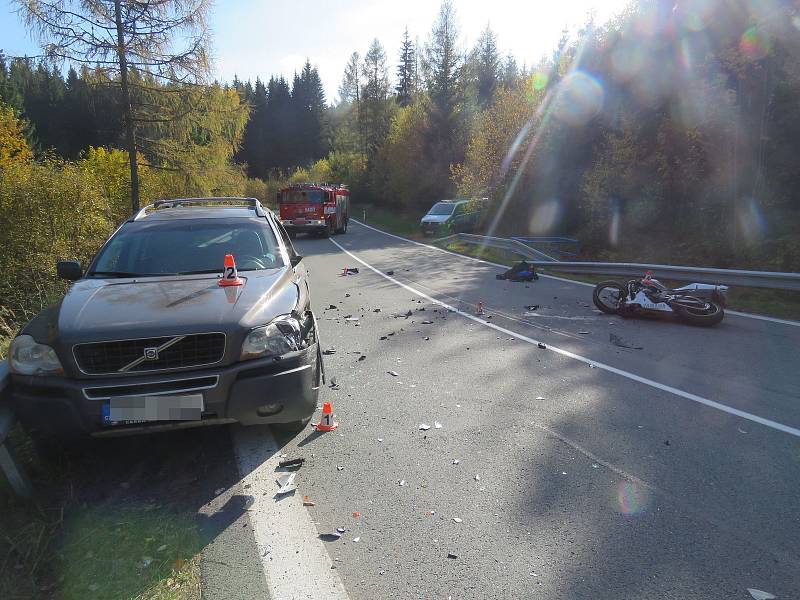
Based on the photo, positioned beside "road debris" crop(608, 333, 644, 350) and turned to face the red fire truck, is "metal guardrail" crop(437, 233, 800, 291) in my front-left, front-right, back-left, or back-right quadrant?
front-right

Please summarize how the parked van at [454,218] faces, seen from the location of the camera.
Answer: facing the viewer and to the left of the viewer

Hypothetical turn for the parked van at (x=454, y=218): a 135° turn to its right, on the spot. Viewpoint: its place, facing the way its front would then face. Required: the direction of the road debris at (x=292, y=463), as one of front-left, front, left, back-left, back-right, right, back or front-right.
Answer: back

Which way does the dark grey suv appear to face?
toward the camera

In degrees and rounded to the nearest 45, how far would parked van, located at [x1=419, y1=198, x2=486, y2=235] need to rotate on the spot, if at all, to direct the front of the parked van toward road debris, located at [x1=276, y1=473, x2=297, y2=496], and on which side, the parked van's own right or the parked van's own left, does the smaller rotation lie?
approximately 45° to the parked van's own left

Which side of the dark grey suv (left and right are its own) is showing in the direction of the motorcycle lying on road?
left

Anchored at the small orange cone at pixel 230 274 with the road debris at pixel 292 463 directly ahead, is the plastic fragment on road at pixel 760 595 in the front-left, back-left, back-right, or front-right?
front-left

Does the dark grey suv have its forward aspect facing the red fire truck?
no

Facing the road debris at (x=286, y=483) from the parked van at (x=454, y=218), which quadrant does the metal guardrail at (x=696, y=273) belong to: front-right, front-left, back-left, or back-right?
front-left

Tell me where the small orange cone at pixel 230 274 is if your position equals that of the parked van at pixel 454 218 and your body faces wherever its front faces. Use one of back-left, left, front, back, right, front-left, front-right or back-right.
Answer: front-left

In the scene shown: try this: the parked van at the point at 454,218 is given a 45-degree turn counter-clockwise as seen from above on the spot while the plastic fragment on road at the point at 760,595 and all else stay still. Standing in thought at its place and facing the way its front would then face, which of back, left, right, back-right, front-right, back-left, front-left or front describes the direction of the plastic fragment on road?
front

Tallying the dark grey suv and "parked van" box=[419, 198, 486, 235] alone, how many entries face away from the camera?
0

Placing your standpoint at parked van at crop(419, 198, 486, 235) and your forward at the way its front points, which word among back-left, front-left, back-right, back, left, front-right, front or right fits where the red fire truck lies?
front-right

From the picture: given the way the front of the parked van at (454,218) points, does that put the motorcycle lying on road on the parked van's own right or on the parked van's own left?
on the parked van's own left
